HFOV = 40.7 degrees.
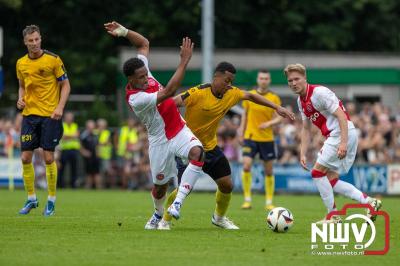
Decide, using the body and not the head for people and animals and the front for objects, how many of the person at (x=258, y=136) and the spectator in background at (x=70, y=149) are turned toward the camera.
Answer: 2

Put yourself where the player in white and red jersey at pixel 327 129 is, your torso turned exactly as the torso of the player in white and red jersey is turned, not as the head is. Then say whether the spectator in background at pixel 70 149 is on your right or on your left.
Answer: on your right

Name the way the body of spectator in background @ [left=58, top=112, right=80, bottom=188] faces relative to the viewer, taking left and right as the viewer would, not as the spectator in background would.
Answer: facing the viewer

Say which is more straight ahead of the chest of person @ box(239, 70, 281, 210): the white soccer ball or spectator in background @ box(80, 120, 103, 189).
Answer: the white soccer ball

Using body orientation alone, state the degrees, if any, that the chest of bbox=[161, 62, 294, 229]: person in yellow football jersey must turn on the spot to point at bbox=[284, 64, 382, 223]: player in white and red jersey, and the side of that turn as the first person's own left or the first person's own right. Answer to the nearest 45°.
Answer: approximately 45° to the first person's own left
